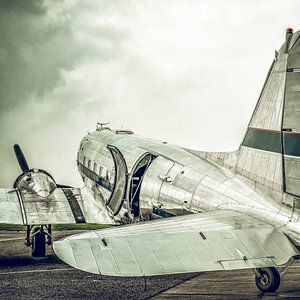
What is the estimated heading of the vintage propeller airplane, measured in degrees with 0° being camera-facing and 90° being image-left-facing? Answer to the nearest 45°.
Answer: approximately 135°
